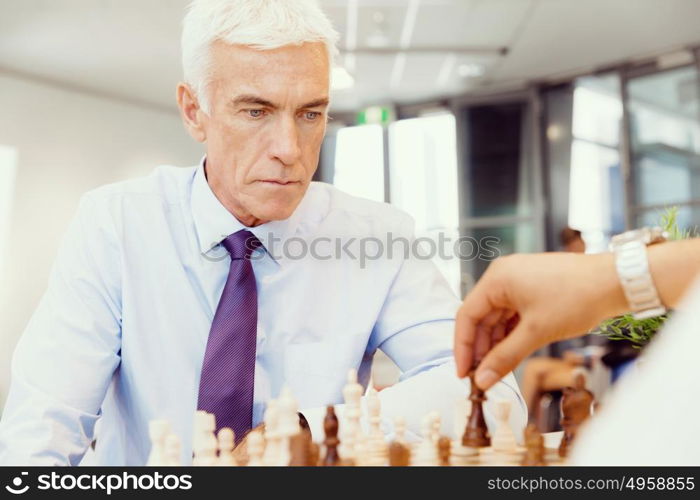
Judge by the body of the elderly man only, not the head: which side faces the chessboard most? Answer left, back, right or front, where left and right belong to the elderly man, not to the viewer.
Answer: front

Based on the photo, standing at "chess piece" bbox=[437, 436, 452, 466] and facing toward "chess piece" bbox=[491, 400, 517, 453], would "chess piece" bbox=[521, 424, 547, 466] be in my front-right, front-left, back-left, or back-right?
front-right

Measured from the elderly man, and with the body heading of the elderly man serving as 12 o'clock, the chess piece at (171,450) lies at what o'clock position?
The chess piece is roughly at 12 o'clock from the elderly man.

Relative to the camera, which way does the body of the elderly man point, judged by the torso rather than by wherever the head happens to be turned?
toward the camera

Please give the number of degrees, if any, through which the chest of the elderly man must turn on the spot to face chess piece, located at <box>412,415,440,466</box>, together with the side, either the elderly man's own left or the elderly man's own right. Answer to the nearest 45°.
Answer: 0° — they already face it

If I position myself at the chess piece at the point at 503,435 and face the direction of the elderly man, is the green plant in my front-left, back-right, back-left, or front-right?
front-right

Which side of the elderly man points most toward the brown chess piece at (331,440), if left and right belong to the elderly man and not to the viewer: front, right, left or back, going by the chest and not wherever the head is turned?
front

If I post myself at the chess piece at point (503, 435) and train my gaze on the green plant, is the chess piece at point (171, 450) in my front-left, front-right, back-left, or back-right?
back-left

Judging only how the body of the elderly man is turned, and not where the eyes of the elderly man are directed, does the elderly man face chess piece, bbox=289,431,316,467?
yes

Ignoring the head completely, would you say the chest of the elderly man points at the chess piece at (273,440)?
yes

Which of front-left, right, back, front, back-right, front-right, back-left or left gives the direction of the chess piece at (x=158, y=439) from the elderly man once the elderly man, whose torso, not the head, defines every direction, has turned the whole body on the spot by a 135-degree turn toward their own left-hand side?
back-right
